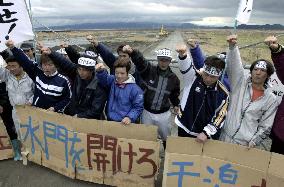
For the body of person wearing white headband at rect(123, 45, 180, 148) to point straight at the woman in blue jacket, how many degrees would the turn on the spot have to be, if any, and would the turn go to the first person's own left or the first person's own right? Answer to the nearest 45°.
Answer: approximately 45° to the first person's own right

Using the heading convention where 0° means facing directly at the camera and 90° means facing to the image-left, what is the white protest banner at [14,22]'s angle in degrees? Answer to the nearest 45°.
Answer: approximately 0°

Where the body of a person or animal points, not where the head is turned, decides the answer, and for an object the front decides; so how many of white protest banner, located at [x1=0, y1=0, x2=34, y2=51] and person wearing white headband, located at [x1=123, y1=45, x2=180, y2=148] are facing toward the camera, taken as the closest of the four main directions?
2

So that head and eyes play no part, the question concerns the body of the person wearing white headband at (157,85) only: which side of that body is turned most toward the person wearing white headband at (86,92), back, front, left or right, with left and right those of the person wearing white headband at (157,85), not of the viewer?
right

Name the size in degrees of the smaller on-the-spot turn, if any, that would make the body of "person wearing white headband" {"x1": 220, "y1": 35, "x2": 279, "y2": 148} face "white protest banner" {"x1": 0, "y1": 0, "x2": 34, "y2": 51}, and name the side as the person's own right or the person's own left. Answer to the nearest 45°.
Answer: approximately 45° to the person's own right

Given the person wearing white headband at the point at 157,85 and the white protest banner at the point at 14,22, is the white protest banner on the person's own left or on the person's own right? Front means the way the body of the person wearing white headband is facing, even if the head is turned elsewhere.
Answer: on the person's own right

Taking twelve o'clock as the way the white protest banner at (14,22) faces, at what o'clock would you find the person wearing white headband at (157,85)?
The person wearing white headband is roughly at 10 o'clock from the white protest banner.

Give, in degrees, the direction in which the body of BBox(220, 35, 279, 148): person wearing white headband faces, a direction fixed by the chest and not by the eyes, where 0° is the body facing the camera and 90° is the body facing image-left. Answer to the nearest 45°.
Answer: approximately 45°
